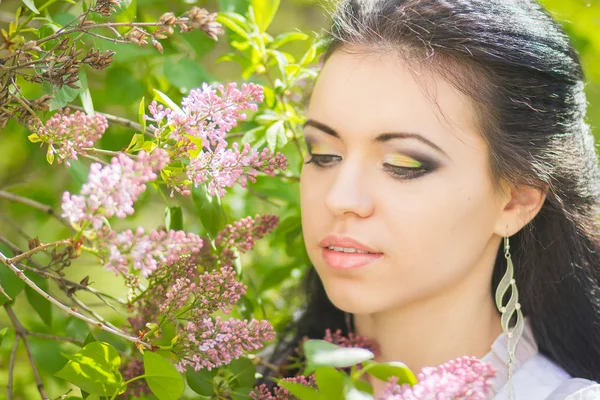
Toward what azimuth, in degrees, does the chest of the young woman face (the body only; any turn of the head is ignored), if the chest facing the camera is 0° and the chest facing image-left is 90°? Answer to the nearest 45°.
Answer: approximately 45°

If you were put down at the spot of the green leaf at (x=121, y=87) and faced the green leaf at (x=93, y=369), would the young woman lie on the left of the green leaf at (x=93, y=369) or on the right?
left
